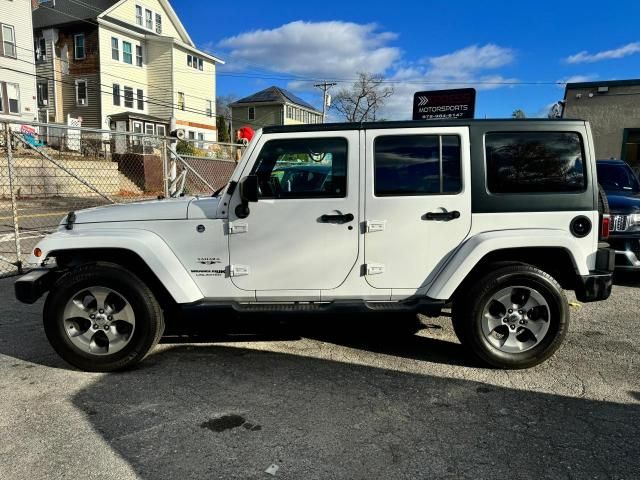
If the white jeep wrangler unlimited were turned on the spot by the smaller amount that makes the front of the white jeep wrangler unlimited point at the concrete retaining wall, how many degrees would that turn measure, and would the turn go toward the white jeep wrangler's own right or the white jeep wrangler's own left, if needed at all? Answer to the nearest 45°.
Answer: approximately 45° to the white jeep wrangler's own right

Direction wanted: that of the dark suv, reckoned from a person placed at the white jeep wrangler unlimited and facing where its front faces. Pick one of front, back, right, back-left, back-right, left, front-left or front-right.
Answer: back-right

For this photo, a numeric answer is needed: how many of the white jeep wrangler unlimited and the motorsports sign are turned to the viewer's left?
1

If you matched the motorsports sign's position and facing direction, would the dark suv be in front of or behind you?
in front

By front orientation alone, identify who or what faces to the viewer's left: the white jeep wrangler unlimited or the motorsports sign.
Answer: the white jeep wrangler unlimited

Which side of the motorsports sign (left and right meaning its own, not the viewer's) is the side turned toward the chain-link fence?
right

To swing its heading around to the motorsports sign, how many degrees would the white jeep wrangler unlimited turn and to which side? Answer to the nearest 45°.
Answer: approximately 90° to its right

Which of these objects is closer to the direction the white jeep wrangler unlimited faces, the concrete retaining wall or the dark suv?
the concrete retaining wall

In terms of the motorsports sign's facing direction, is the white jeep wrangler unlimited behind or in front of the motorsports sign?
in front

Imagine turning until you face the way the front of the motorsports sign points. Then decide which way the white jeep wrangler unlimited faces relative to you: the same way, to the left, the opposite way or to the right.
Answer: to the right

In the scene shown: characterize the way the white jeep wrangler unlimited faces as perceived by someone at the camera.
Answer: facing to the left of the viewer

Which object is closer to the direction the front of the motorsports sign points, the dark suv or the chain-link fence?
the dark suv

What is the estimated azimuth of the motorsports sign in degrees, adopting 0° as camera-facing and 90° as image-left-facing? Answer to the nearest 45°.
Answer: approximately 0°

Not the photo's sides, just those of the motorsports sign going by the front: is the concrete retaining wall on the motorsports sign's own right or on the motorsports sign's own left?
on the motorsports sign's own right

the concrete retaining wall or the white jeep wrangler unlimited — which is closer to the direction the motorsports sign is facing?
the white jeep wrangler unlimited
